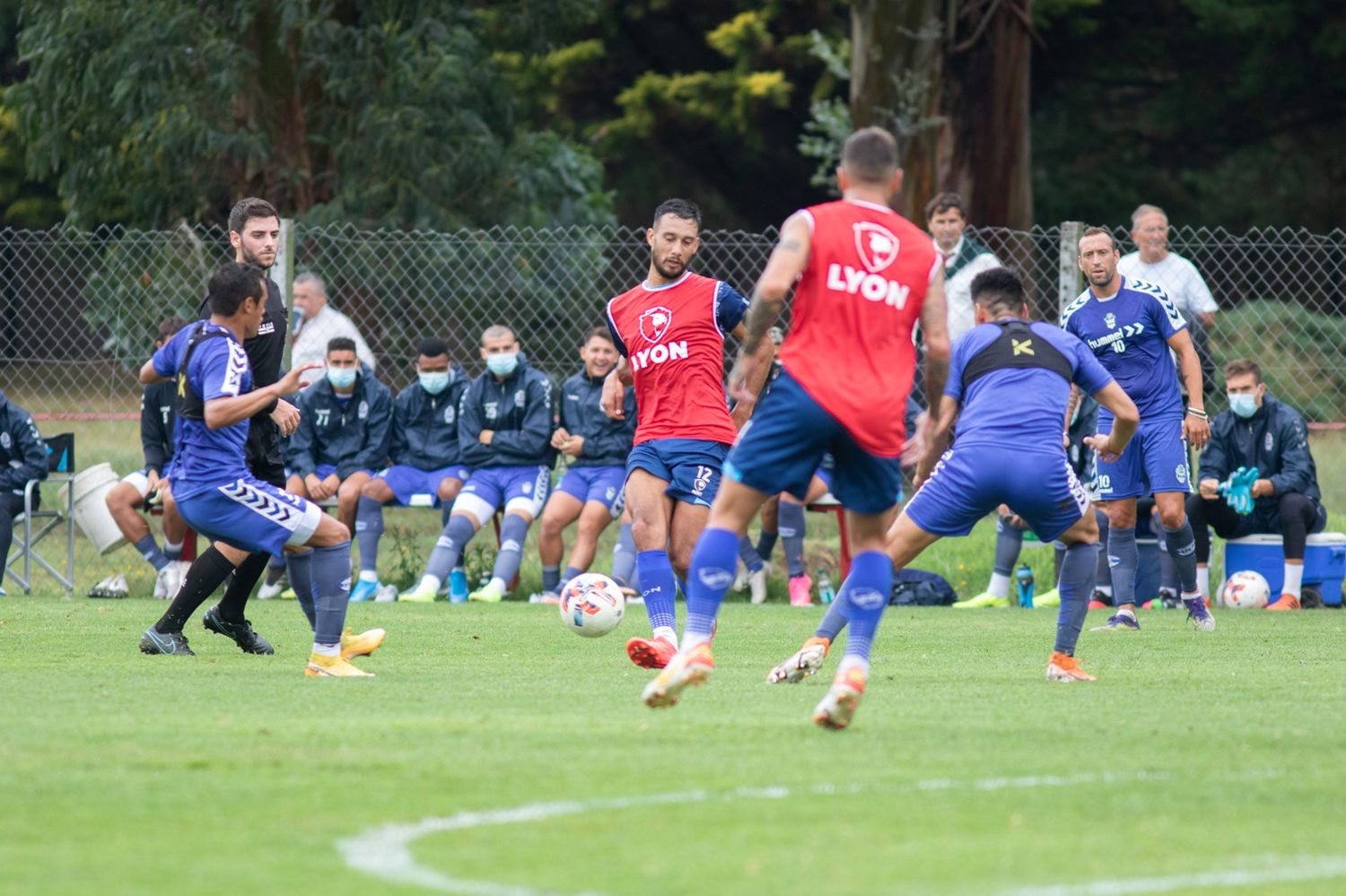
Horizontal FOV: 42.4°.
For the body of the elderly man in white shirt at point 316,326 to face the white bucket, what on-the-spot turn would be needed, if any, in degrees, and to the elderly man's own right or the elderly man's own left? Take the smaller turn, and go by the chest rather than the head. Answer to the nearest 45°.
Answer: approximately 45° to the elderly man's own right

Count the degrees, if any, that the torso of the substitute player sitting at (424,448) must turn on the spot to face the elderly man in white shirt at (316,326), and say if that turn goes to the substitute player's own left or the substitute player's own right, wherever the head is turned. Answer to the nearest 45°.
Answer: approximately 135° to the substitute player's own right

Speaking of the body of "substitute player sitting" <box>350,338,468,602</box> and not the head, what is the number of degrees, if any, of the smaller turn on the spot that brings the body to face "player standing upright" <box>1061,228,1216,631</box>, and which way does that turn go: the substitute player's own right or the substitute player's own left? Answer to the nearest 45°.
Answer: approximately 45° to the substitute player's own left

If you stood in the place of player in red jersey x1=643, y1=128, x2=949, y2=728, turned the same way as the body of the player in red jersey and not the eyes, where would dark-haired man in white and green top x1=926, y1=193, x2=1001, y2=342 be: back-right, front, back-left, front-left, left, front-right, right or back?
front

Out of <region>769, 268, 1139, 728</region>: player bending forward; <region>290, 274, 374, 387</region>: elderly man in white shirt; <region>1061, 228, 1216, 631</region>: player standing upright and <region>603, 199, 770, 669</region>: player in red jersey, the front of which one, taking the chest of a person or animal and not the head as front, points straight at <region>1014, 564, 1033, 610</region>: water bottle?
the player bending forward

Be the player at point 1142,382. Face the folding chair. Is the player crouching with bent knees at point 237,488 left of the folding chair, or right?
left

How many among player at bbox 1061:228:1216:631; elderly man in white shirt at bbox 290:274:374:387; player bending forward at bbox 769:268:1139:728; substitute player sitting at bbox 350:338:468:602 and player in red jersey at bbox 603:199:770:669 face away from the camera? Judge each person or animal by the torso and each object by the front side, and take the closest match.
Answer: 1

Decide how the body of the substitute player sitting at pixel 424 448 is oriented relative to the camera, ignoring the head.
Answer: toward the camera

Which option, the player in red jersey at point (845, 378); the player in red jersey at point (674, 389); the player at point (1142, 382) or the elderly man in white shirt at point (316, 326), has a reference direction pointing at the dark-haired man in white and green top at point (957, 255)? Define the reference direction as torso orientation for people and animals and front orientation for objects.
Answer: the player in red jersey at point (845, 378)

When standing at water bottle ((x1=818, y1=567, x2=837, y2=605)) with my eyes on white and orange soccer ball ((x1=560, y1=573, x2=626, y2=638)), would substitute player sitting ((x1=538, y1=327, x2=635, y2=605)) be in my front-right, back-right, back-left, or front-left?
front-right

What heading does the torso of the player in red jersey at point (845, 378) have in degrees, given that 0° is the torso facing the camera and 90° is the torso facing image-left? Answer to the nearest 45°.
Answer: approximately 180°

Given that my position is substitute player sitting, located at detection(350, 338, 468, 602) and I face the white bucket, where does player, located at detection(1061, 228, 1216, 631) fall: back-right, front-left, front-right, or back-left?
back-left

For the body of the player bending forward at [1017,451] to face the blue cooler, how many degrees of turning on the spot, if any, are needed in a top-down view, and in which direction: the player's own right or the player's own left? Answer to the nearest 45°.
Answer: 0° — they already face it

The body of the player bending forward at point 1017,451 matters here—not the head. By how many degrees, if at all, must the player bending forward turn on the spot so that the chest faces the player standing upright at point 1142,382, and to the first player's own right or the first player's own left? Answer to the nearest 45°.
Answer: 0° — they already face them

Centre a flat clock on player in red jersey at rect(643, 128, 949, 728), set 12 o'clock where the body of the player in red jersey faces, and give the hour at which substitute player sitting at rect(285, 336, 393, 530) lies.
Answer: The substitute player sitting is roughly at 11 o'clock from the player in red jersey.

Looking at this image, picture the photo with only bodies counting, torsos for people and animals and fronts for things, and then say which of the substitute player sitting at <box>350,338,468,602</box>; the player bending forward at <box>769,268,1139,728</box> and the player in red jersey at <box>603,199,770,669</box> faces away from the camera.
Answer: the player bending forward

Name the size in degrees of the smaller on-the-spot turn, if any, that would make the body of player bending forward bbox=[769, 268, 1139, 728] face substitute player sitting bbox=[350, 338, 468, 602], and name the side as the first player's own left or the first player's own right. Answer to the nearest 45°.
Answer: approximately 45° to the first player's own left

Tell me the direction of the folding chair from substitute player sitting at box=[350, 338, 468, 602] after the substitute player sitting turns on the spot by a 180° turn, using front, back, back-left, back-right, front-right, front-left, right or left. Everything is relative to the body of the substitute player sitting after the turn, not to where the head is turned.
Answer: left

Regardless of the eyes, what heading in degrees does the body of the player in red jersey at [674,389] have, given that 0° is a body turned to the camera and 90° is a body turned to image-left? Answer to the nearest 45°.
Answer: approximately 45°

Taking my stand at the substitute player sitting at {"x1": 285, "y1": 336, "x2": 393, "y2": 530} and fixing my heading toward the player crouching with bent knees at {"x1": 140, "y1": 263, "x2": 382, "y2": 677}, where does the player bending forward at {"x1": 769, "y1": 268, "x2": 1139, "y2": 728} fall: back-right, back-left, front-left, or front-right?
front-left

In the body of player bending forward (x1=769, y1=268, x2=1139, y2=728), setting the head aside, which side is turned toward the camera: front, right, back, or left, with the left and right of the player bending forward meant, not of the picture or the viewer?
back

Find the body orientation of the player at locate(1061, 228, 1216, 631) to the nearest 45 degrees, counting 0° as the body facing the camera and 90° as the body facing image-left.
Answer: approximately 0°

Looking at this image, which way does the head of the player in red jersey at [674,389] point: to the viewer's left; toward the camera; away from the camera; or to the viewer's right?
toward the camera

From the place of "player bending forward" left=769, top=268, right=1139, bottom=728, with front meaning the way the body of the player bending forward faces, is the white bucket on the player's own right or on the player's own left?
on the player's own left
